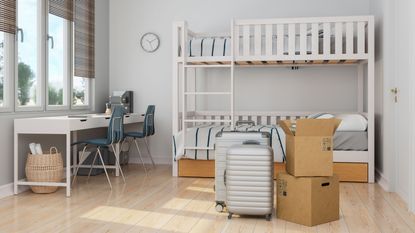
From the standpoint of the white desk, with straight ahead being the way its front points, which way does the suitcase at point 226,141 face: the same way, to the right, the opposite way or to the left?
to the right

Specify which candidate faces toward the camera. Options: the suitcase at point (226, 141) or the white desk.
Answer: the suitcase

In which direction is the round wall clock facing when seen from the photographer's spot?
facing the viewer

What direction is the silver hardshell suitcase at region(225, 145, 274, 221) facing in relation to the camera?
toward the camera

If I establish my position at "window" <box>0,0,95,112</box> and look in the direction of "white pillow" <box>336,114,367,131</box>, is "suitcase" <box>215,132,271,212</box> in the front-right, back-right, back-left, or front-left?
front-right

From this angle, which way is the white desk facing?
to the viewer's right

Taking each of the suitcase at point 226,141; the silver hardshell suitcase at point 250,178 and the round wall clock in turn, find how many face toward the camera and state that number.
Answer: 3

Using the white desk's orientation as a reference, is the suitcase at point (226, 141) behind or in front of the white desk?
in front

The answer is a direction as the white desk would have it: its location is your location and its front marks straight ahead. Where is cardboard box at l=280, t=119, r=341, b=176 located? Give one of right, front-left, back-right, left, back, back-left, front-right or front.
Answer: front-right
